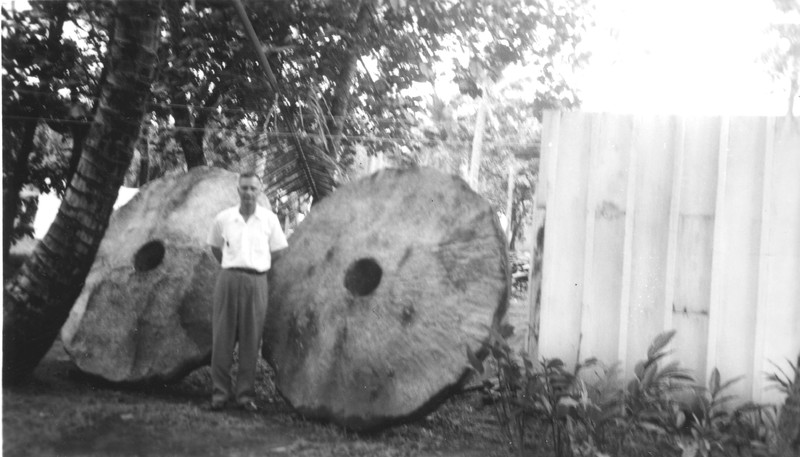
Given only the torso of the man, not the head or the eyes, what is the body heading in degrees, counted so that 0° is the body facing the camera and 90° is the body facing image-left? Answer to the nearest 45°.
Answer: approximately 0°

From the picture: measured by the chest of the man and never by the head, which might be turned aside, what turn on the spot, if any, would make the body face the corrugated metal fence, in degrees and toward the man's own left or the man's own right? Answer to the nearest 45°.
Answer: approximately 45° to the man's own left

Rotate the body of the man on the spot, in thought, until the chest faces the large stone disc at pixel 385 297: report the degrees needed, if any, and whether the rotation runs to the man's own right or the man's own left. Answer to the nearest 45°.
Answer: approximately 45° to the man's own left

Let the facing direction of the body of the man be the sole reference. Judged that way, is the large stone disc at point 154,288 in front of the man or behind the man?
behind

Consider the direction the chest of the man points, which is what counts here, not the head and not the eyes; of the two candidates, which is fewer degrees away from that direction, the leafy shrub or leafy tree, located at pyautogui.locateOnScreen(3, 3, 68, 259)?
the leafy shrub

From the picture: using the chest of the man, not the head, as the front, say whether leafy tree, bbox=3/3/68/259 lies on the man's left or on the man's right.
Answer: on the man's right

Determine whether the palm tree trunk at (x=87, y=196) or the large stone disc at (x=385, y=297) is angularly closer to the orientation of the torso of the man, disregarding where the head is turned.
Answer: the large stone disc

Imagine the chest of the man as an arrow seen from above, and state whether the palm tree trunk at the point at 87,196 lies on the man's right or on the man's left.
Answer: on the man's right
